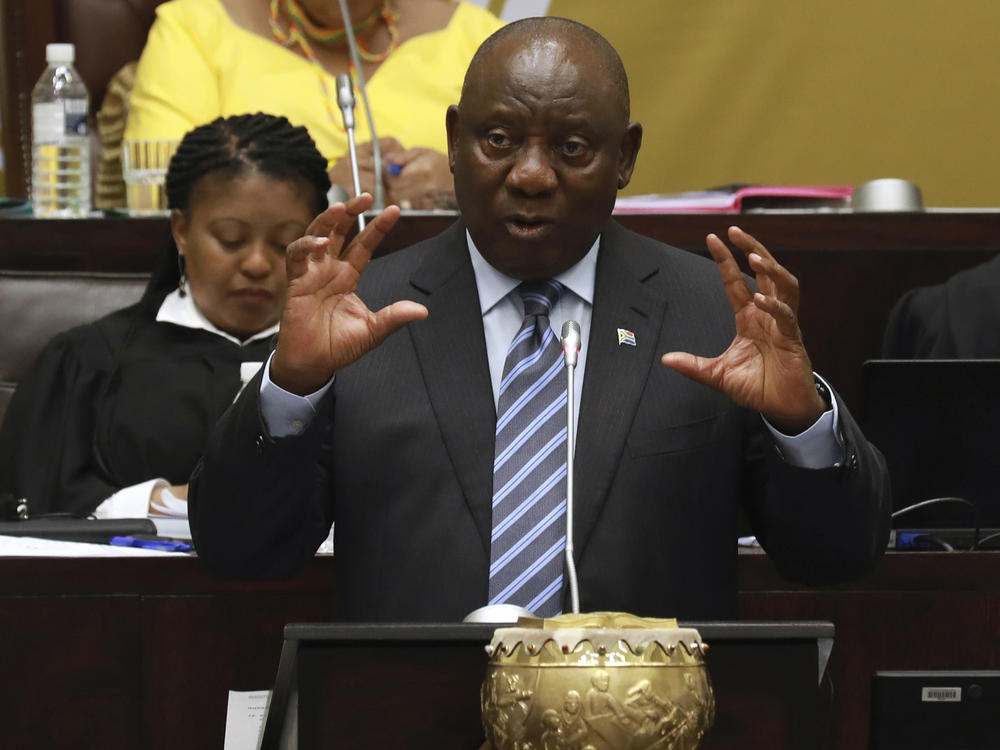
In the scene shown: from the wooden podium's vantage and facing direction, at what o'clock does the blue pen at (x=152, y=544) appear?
The blue pen is roughly at 5 o'clock from the wooden podium.

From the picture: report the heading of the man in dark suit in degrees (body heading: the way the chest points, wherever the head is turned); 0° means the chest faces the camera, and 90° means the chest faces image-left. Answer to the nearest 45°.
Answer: approximately 0°

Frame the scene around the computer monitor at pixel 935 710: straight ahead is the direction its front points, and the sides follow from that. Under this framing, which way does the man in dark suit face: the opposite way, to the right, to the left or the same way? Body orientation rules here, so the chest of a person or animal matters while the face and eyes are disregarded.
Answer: the opposite way

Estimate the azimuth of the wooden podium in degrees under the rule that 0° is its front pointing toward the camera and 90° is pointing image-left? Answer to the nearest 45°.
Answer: approximately 0°

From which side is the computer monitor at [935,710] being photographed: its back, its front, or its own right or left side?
back

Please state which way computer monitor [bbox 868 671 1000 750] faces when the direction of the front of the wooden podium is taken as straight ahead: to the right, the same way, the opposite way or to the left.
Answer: the opposite way
